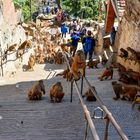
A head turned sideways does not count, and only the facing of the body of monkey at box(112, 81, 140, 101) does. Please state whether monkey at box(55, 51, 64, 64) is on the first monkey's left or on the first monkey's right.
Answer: on the first monkey's right

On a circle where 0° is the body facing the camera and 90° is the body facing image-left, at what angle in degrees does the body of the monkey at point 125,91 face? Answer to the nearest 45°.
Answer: approximately 90°

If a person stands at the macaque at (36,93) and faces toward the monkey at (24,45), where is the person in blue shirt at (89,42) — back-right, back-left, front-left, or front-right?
front-right

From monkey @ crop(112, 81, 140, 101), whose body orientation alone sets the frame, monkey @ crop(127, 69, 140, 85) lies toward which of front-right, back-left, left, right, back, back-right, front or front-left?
right

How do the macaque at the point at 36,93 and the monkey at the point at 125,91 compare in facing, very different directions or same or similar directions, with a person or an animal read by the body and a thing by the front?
very different directions

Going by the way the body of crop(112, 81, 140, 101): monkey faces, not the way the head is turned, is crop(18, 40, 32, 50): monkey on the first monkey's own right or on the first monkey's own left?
on the first monkey's own right

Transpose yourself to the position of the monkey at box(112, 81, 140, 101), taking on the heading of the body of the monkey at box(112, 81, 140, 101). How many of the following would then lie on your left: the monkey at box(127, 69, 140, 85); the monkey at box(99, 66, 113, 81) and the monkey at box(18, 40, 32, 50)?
0

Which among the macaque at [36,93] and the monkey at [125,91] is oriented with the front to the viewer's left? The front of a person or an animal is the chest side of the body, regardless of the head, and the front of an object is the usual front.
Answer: the monkey

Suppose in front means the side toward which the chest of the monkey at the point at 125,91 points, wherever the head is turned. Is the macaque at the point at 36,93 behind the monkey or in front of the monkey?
in front
